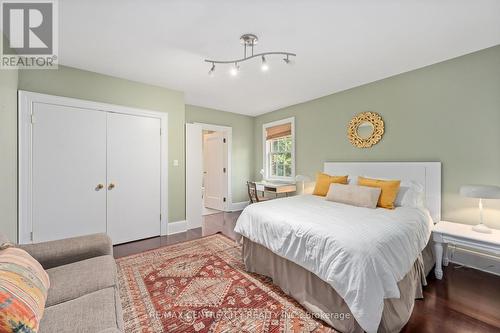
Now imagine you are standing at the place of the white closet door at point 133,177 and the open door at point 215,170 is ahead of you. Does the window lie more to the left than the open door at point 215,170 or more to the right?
right

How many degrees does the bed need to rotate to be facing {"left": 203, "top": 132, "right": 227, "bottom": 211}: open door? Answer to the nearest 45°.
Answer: approximately 90° to its right

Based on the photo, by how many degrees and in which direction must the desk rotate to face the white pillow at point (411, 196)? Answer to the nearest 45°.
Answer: approximately 90° to its left

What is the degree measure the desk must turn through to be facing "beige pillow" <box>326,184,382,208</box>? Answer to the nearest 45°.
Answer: approximately 90° to its left

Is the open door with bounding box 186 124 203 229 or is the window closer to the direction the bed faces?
the open door

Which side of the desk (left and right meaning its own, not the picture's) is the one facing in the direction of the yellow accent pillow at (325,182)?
left

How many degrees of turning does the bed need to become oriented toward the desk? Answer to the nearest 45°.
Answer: approximately 90° to its right

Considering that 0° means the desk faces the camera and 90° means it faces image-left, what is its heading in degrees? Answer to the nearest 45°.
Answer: approximately 45°

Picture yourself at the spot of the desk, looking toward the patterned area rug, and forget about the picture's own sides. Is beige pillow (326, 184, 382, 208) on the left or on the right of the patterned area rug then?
left

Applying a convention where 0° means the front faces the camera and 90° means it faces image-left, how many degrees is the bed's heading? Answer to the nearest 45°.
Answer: approximately 45°
